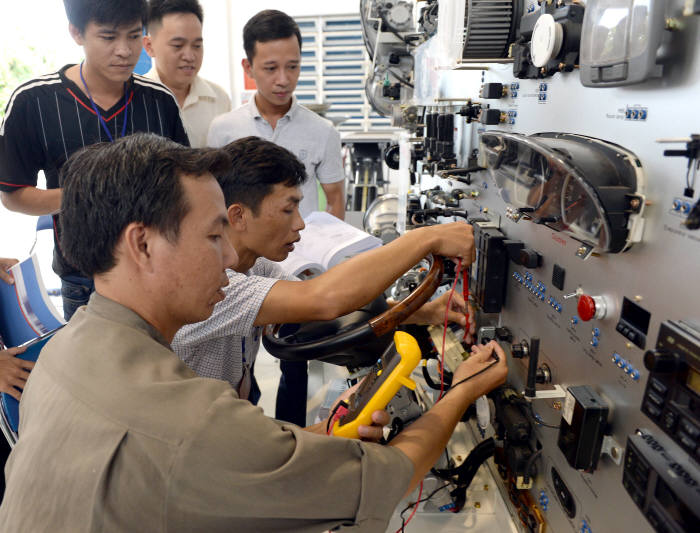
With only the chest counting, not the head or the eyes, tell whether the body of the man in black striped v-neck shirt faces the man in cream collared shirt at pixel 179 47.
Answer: no

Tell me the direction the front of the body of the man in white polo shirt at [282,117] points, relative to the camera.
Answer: toward the camera

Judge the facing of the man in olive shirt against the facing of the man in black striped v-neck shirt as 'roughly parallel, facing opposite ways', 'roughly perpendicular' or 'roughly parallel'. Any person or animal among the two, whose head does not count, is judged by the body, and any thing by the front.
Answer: roughly perpendicular

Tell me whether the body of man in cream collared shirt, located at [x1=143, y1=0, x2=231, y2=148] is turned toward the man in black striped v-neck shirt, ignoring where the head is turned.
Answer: no

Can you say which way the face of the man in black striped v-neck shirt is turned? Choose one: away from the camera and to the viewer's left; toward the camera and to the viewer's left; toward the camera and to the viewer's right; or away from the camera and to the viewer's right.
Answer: toward the camera and to the viewer's right

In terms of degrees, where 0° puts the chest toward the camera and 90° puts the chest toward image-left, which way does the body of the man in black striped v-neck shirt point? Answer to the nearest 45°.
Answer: approximately 315°

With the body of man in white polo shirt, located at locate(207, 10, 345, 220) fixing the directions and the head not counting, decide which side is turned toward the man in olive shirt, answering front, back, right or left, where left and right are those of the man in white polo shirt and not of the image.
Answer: front

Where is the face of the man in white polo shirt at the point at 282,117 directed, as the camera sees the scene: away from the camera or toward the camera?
toward the camera

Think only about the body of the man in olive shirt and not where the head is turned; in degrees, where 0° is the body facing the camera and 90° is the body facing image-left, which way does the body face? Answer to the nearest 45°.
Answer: approximately 225°

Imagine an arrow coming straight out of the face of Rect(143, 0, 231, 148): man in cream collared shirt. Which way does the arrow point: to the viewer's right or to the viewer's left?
to the viewer's right

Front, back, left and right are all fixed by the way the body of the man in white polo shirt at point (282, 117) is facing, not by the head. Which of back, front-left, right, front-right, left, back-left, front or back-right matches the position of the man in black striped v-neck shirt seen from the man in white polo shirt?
front-right

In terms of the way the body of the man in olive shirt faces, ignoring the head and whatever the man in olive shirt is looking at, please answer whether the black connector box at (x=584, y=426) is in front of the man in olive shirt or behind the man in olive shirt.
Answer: in front

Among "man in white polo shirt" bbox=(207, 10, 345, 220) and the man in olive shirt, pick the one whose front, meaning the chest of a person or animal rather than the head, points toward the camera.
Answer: the man in white polo shirt

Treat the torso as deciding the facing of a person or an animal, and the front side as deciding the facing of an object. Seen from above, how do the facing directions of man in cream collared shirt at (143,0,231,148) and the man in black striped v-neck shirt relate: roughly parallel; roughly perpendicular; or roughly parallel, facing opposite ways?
roughly parallel

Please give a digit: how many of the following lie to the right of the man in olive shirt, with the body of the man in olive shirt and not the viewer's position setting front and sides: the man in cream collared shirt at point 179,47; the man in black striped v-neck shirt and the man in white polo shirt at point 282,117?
0

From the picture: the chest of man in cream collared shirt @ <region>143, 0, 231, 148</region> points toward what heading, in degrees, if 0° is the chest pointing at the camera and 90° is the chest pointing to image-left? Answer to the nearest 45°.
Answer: approximately 315°

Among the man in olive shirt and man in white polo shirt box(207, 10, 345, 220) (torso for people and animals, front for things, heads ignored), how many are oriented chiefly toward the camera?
1
